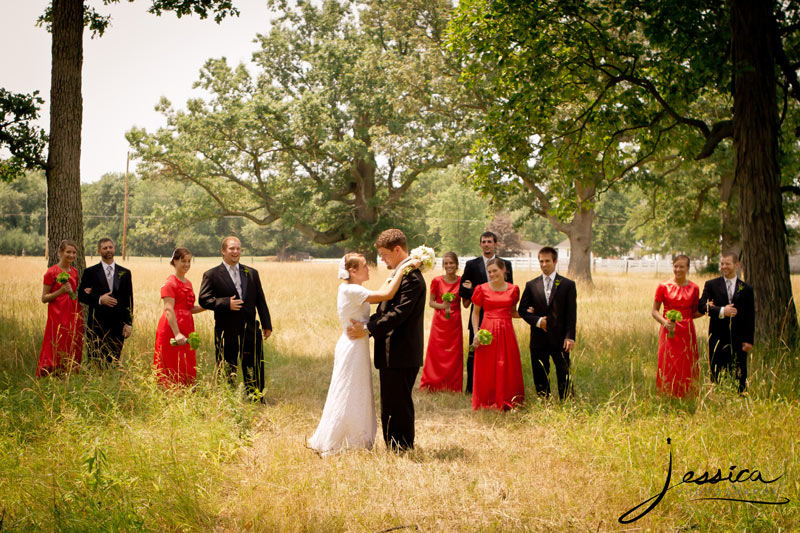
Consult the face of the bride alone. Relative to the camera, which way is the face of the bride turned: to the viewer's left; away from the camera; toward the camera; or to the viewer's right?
to the viewer's right

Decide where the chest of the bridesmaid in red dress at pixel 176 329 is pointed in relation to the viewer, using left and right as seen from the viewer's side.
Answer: facing the viewer and to the right of the viewer

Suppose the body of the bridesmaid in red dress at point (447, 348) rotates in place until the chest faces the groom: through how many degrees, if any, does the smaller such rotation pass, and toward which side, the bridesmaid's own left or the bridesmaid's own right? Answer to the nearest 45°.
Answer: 0° — they already face them

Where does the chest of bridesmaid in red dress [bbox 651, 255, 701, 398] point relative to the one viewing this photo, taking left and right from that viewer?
facing the viewer

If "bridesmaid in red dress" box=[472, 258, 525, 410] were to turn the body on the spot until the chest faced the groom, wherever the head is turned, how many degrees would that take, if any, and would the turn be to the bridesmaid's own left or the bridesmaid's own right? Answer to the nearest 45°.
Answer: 0° — they already face them

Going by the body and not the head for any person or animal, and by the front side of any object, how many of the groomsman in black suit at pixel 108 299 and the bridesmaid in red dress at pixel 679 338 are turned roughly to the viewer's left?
0

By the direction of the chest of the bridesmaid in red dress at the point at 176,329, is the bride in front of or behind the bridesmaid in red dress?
in front

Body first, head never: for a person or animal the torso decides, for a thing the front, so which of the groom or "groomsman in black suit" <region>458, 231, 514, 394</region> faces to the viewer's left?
the groom

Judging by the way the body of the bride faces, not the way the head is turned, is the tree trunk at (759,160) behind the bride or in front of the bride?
in front

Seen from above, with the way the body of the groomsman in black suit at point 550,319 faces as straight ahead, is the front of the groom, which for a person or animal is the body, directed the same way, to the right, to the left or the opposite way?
to the right

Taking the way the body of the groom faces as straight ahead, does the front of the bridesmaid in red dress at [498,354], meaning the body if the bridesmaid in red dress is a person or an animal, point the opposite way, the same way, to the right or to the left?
to the left

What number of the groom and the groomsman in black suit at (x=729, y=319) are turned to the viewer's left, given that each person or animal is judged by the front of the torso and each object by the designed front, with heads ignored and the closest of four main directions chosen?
1

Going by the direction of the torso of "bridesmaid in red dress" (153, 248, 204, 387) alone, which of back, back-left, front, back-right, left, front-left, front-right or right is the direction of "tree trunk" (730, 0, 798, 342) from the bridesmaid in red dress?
front-left

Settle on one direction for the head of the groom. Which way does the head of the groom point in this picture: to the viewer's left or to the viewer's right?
to the viewer's left

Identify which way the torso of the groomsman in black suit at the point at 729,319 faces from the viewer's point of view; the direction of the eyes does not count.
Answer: toward the camera
